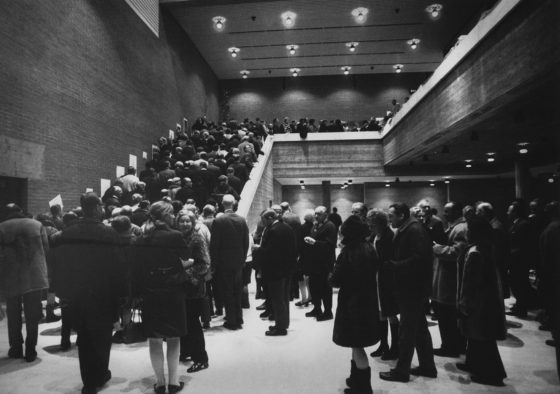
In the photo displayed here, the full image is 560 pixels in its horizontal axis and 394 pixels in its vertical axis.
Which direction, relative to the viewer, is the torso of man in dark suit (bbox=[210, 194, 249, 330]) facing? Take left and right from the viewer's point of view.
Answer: facing away from the viewer

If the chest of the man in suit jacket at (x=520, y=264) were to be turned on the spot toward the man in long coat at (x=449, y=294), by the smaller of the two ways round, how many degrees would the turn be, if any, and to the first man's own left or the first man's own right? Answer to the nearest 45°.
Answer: approximately 90° to the first man's own left

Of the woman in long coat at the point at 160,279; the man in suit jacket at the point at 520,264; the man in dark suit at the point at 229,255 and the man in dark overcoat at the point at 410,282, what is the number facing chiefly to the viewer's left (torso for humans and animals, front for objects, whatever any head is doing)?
2

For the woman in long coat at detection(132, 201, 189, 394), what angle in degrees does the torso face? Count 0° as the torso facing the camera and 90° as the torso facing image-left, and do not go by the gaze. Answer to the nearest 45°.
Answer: approximately 180°

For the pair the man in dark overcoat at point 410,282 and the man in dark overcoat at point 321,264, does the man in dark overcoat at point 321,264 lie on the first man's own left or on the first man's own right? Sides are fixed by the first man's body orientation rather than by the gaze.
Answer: on the first man's own right

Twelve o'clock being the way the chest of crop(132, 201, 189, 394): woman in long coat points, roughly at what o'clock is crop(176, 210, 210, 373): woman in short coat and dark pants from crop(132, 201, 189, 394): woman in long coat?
crop(176, 210, 210, 373): woman in short coat and dark pants is roughly at 1 o'clock from crop(132, 201, 189, 394): woman in long coat.

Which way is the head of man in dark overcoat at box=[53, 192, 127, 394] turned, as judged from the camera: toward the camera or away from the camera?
away from the camera

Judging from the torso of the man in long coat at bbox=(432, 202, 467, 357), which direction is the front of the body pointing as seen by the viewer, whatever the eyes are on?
to the viewer's left

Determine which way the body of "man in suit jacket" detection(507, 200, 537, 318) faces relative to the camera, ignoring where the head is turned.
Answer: to the viewer's left
